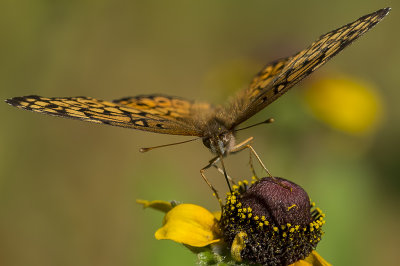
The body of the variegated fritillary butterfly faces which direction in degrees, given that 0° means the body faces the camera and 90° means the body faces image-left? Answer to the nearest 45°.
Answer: approximately 0°

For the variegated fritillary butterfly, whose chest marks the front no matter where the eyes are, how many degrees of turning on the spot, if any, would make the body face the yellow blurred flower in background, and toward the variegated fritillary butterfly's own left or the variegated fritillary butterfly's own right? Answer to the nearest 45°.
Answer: approximately 135° to the variegated fritillary butterfly's own left
